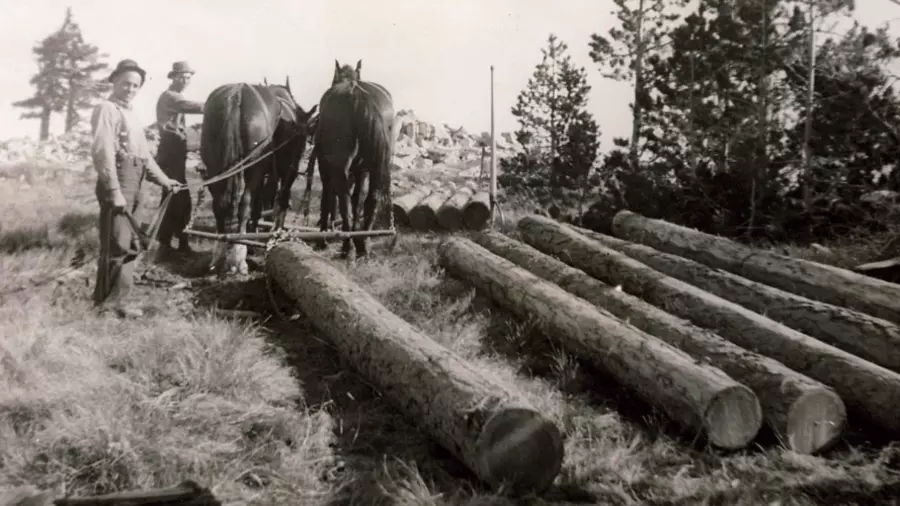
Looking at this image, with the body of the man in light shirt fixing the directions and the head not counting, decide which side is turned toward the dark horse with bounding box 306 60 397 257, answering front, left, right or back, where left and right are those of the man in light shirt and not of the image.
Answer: left

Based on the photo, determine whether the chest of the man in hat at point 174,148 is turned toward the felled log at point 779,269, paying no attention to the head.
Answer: yes

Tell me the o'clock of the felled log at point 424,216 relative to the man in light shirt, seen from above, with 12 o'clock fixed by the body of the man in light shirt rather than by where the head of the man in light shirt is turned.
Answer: The felled log is roughly at 9 o'clock from the man in light shirt.

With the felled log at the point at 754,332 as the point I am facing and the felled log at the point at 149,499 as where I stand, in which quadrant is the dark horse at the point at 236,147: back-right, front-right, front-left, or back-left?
front-left

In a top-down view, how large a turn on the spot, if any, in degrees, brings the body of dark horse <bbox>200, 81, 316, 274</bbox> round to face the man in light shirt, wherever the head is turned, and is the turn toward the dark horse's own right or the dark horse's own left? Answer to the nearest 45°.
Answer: approximately 180°

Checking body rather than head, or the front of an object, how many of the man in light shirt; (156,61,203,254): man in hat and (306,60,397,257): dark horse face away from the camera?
1

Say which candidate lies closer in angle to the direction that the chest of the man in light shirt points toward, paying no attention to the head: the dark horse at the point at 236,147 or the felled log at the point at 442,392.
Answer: the felled log

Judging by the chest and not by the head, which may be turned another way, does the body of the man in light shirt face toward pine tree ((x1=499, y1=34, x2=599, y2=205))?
no

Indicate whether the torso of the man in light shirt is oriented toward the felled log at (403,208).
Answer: no

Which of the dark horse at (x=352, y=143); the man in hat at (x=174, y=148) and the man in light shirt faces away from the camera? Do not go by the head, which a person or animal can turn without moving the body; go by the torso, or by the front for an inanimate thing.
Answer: the dark horse

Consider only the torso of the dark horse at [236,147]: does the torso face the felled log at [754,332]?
no

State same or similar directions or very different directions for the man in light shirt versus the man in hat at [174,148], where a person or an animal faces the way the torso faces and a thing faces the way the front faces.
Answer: same or similar directions

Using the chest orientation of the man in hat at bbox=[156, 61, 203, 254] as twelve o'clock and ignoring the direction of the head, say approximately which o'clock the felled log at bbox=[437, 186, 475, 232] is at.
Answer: The felled log is roughly at 10 o'clock from the man in hat.

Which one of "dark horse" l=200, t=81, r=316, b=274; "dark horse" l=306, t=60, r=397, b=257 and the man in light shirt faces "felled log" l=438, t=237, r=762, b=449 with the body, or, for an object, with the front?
the man in light shirt

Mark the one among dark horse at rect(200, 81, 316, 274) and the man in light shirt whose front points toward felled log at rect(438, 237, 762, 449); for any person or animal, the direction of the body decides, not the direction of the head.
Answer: the man in light shirt

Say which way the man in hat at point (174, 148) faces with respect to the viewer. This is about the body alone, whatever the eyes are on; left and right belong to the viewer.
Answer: facing the viewer and to the right of the viewer

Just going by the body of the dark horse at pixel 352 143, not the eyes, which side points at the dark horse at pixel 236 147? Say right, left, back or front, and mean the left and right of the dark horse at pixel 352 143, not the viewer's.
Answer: left

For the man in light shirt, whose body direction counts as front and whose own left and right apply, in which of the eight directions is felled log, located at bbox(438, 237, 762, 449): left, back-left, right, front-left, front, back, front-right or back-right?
front

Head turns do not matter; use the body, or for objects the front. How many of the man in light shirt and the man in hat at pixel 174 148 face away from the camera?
0

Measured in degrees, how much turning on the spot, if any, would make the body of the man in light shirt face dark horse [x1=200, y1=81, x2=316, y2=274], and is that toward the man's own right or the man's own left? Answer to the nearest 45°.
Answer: approximately 90° to the man's own left

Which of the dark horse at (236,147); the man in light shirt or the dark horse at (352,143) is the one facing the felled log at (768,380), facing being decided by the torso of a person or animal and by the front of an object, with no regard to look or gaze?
the man in light shirt

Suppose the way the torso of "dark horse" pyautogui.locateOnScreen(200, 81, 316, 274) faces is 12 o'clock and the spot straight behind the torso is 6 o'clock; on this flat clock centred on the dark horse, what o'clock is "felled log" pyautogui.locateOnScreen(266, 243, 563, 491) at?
The felled log is roughly at 4 o'clock from the dark horse.

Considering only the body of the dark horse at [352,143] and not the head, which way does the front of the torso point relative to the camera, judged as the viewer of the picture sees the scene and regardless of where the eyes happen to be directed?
away from the camera
